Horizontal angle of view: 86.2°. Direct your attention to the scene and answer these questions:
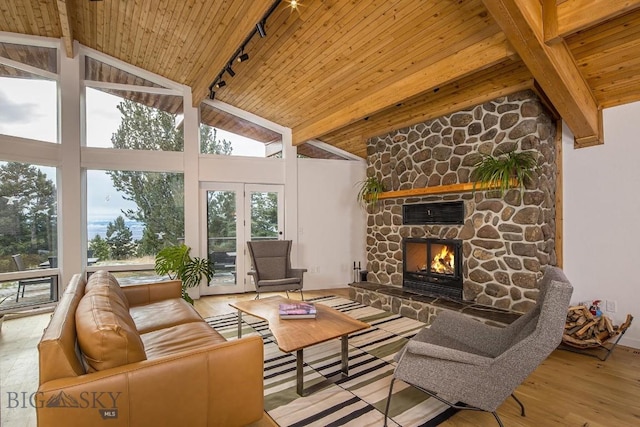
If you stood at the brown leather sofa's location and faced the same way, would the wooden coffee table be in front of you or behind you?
in front

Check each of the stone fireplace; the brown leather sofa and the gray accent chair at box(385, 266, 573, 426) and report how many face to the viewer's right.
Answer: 1

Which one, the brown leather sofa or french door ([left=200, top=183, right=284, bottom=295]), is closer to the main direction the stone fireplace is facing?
the brown leather sofa

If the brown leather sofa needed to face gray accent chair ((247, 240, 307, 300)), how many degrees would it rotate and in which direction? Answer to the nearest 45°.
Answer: approximately 45° to its left

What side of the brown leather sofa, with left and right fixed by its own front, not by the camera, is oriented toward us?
right

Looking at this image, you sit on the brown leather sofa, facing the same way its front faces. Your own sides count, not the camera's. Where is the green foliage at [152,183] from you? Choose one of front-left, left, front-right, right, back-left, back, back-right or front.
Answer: left

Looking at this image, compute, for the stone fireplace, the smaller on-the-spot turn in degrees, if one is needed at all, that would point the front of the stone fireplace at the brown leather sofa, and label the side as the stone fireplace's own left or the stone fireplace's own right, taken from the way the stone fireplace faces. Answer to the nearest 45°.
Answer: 0° — it already faces it

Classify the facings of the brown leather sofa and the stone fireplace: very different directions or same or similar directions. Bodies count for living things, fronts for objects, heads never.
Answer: very different directions

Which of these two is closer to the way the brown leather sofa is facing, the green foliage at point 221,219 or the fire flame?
the fire flame

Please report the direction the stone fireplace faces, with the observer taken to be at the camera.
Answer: facing the viewer and to the left of the viewer

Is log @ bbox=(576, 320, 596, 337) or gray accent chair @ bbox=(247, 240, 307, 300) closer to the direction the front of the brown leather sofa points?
the log

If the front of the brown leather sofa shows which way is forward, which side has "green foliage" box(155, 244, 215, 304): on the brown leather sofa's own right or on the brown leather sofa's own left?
on the brown leather sofa's own left

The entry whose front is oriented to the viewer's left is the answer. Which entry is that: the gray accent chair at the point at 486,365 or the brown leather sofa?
the gray accent chair

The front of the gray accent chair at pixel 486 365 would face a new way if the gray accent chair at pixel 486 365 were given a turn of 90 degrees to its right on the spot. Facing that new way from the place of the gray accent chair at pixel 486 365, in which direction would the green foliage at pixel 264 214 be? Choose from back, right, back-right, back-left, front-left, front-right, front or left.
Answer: front-left

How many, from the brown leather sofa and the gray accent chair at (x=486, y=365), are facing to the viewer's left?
1

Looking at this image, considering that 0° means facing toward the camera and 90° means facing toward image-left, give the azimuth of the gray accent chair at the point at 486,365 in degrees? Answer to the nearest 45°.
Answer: approximately 90°

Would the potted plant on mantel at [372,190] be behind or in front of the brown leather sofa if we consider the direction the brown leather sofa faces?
in front
